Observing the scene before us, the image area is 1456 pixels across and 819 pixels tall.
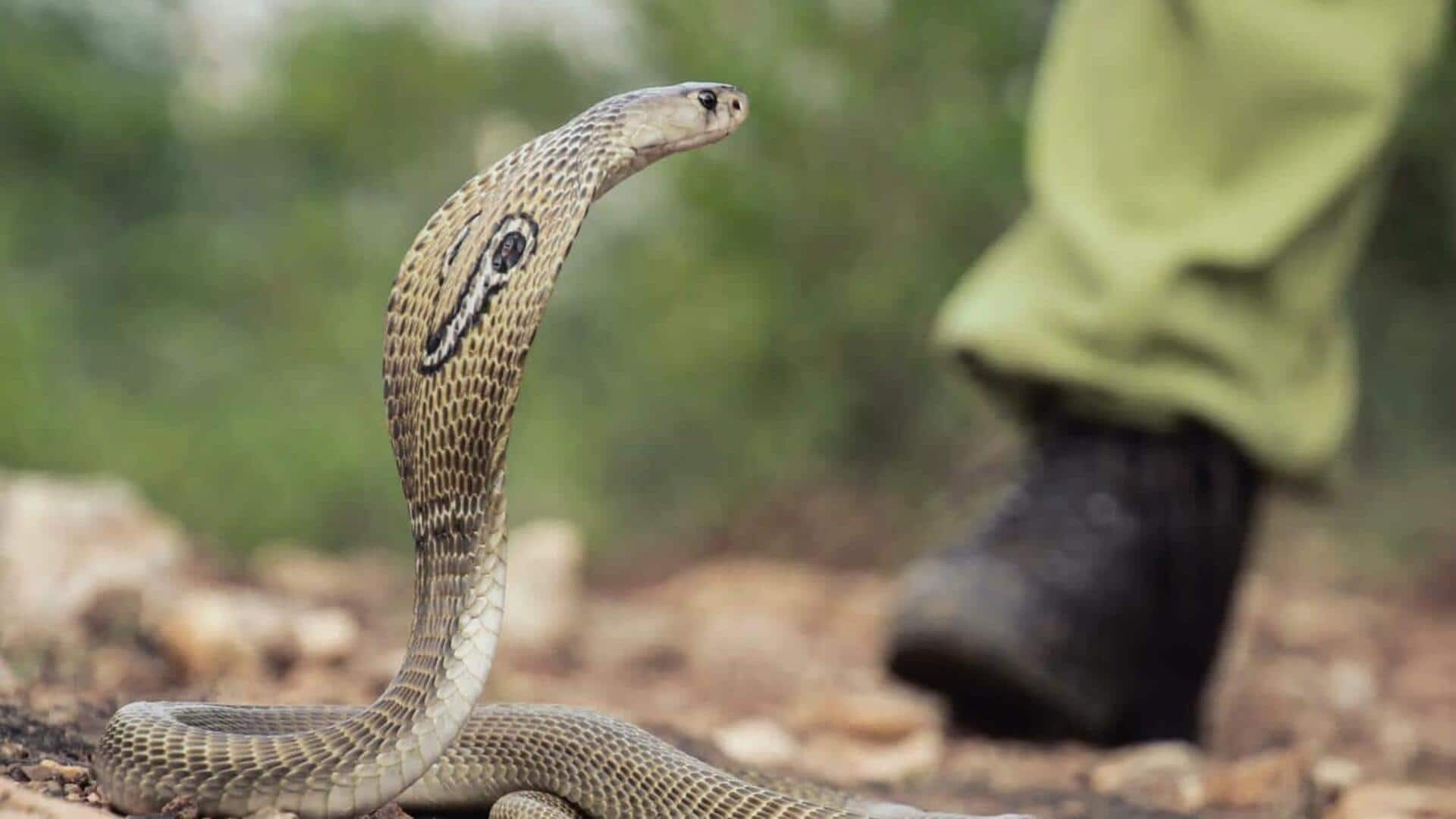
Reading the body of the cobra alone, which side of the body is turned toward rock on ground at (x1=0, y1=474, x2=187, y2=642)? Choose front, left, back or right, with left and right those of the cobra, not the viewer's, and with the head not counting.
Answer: left

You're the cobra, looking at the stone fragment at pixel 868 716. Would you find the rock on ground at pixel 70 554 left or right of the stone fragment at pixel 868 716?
left
